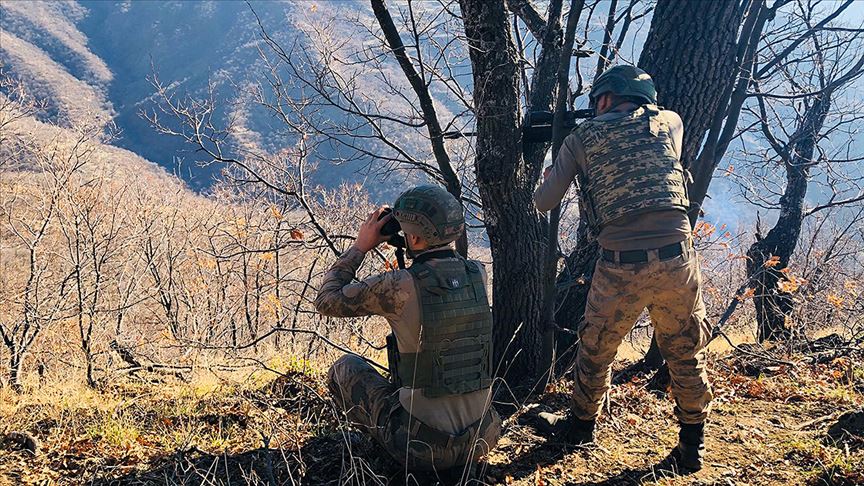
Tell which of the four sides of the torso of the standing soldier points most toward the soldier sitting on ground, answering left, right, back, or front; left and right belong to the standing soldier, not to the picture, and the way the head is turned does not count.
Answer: left

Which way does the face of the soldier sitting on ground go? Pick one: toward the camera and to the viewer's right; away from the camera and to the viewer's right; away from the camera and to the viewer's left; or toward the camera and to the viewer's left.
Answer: away from the camera and to the viewer's left

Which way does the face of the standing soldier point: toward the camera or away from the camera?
away from the camera

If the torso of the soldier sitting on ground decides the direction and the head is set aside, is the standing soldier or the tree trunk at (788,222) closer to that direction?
the tree trunk

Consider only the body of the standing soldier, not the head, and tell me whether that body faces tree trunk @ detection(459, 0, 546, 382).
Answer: yes

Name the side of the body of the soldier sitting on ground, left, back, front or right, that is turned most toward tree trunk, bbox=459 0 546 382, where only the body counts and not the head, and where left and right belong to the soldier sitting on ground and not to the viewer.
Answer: right

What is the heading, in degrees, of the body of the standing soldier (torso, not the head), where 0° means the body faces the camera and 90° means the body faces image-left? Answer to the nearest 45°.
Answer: approximately 135°

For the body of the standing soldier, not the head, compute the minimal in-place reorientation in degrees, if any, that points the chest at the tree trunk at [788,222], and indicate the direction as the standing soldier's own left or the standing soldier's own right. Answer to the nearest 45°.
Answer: approximately 45° to the standing soldier's own right

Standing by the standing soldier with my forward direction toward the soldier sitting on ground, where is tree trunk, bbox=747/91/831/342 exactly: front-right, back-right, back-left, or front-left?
back-right

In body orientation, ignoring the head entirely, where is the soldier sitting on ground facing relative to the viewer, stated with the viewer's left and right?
facing away from the viewer and to the left of the viewer
